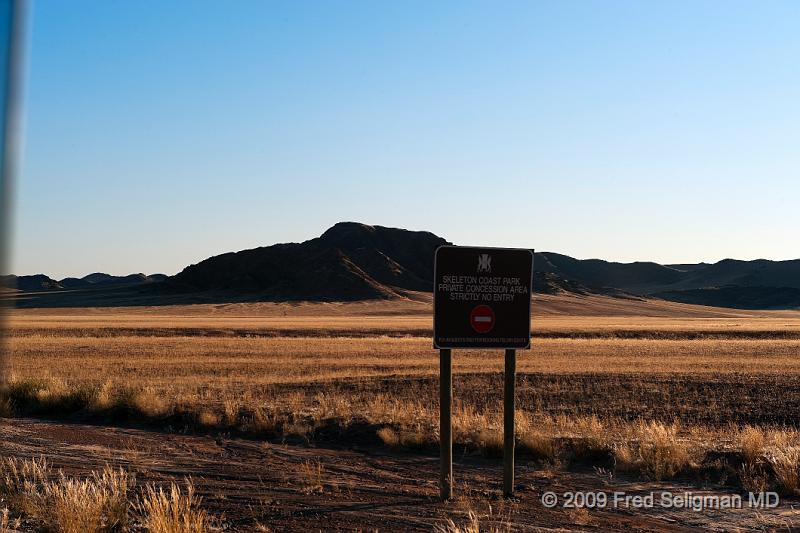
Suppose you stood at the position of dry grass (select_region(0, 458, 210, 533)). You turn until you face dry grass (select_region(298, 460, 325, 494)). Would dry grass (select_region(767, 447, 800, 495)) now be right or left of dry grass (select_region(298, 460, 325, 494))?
right

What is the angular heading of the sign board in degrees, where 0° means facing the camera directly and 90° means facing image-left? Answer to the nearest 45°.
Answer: approximately 0°

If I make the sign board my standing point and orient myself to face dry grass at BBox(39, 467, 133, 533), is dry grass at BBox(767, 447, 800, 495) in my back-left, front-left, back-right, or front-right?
back-left

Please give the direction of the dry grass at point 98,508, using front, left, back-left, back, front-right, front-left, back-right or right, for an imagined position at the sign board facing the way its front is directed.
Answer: front-right

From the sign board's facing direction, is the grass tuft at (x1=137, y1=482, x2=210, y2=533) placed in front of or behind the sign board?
in front

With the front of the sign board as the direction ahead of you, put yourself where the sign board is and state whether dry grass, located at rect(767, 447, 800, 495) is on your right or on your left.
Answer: on your left

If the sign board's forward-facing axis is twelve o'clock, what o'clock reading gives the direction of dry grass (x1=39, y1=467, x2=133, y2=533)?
The dry grass is roughly at 2 o'clock from the sign board.

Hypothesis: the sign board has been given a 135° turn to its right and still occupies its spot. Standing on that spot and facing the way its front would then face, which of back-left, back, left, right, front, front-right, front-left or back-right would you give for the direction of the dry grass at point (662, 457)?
right

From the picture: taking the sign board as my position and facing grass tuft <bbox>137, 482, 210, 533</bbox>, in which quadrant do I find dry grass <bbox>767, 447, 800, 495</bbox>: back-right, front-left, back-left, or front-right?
back-left

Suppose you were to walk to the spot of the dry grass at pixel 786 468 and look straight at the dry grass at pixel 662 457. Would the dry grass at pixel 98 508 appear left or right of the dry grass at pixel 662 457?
left
